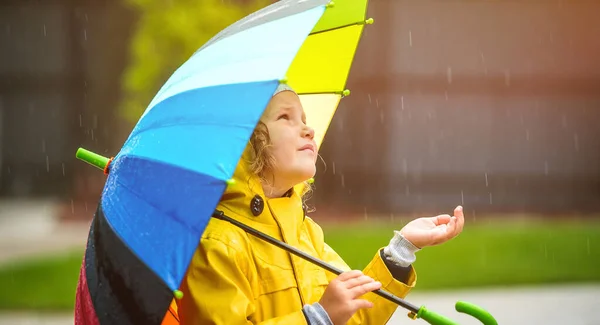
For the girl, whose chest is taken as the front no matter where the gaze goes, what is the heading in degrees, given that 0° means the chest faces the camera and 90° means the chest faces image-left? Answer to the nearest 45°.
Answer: approximately 315°
